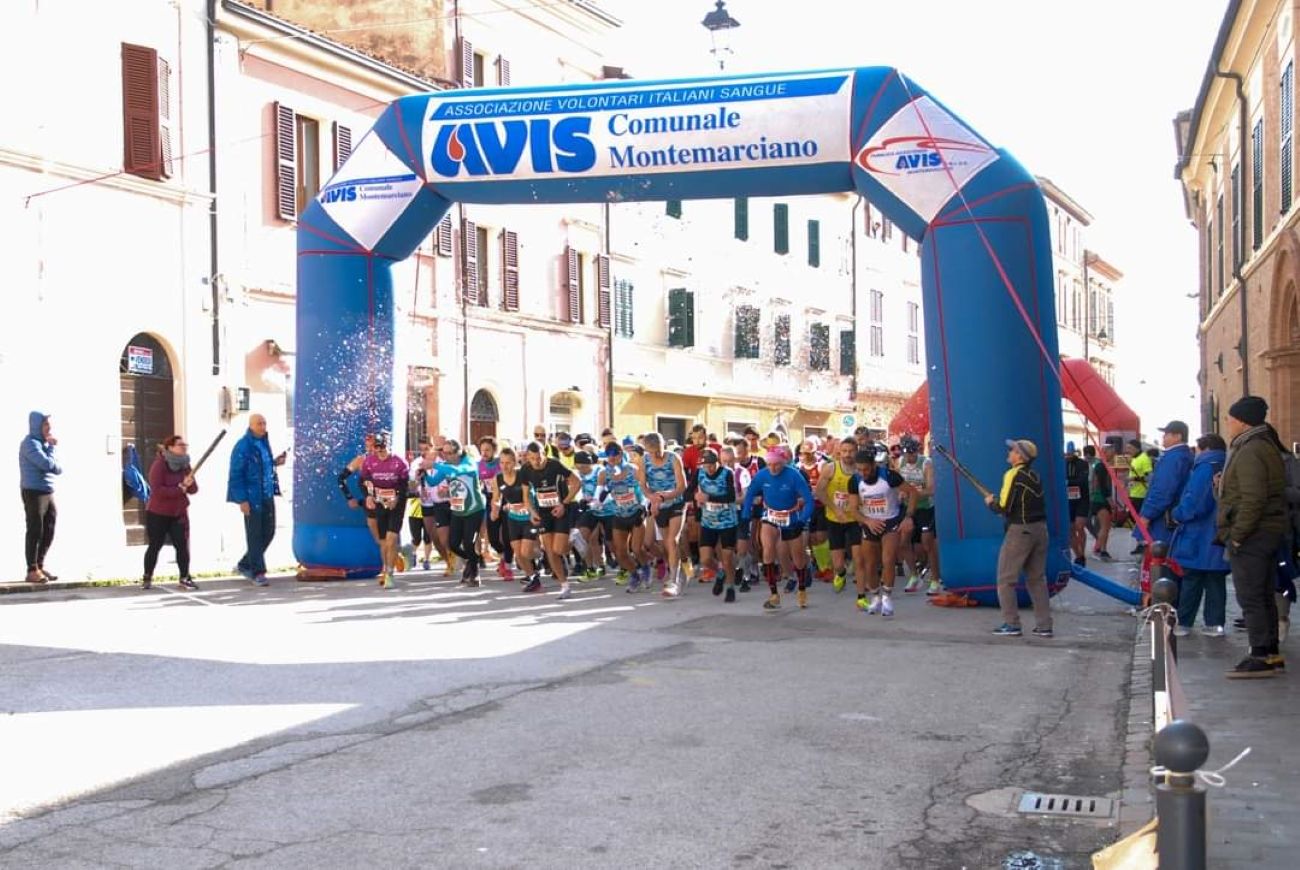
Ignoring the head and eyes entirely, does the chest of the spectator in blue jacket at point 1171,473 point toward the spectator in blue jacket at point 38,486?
yes

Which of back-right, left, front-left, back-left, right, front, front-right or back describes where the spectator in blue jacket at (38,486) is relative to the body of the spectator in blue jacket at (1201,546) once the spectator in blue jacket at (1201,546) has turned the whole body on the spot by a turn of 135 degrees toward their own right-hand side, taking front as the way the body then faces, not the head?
back-left

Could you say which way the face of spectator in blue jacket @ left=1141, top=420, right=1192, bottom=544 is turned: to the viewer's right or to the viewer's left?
to the viewer's left

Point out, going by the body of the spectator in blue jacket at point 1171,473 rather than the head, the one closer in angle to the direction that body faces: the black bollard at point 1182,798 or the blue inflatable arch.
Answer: the blue inflatable arch

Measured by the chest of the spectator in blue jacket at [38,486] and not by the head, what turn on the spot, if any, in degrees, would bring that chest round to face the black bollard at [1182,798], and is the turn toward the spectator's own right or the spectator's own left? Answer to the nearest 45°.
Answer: approximately 90° to the spectator's own right

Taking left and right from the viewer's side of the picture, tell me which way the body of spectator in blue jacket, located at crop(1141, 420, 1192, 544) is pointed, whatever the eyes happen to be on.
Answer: facing to the left of the viewer

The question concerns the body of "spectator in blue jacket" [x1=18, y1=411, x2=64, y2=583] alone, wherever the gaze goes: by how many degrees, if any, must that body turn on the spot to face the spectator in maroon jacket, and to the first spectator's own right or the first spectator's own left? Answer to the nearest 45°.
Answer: approximately 45° to the first spectator's own right

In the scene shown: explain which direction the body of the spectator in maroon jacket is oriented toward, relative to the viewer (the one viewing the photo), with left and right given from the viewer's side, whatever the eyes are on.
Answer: facing the viewer and to the right of the viewer

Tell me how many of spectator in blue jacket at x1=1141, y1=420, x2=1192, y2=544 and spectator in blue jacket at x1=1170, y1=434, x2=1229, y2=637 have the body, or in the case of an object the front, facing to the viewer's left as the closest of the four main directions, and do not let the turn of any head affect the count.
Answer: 2

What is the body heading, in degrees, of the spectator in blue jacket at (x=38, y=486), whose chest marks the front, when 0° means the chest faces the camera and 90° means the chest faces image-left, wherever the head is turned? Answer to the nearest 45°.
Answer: approximately 270°

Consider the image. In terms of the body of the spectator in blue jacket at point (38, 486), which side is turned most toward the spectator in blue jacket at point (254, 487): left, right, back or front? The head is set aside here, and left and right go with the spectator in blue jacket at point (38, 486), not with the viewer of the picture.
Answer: front

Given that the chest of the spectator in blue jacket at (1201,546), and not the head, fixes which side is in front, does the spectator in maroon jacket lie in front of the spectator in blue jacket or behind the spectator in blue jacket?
in front

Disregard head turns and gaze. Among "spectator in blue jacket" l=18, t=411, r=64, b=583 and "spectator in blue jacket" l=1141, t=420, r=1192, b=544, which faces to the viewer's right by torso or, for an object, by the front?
"spectator in blue jacket" l=18, t=411, r=64, b=583

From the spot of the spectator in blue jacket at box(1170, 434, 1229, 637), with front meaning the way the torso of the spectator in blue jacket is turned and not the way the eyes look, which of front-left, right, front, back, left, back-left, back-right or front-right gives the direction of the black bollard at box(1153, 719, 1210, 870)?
left

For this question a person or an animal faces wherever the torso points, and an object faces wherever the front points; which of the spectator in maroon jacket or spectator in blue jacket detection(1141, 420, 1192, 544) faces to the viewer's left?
the spectator in blue jacket

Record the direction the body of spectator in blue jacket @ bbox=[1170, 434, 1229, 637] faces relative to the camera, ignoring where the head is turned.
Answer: to the viewer's left
